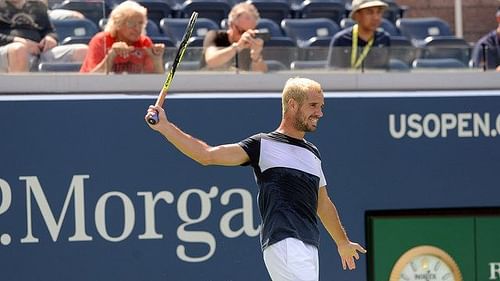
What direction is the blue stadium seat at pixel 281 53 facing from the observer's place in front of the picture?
facing the viewer

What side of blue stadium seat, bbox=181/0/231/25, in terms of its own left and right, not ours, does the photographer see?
front

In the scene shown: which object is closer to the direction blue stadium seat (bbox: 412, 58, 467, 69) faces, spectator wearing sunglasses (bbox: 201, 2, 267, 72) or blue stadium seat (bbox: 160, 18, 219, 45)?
the spectator wearing sunglasses

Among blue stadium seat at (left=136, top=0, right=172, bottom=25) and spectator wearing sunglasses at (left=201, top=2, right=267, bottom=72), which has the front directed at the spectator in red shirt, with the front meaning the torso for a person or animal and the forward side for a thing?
the blue stadium seat

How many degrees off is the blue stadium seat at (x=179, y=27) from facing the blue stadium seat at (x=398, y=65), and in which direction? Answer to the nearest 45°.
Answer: approximately 45° to its left

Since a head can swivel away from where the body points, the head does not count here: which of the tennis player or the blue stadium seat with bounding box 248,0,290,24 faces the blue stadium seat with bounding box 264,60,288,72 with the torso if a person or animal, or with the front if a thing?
the blue stadium seat with bounding box 248,0,290,24

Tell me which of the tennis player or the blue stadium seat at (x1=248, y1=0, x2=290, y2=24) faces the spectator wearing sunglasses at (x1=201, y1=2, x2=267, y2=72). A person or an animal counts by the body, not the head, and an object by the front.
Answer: the blue stadium seat

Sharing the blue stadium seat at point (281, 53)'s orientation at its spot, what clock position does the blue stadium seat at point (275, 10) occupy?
the blue stadium seat at point (275, 10) is roughly at 6 o'clock from the blue stadium seat at point (281, 53).

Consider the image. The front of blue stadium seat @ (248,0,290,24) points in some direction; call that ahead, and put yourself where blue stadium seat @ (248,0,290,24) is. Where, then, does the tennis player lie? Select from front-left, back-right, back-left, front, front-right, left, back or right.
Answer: front

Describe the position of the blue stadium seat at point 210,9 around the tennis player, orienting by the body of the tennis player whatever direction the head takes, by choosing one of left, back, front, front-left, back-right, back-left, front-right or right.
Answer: back-left

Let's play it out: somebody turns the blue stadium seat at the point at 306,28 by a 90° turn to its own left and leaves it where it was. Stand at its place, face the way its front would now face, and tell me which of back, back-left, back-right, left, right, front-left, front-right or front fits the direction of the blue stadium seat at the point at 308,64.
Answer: right

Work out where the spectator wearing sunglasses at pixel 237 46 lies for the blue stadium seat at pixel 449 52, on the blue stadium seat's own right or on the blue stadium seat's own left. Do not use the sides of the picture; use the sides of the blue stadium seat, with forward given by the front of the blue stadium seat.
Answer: on the blue stadium seat's own right
